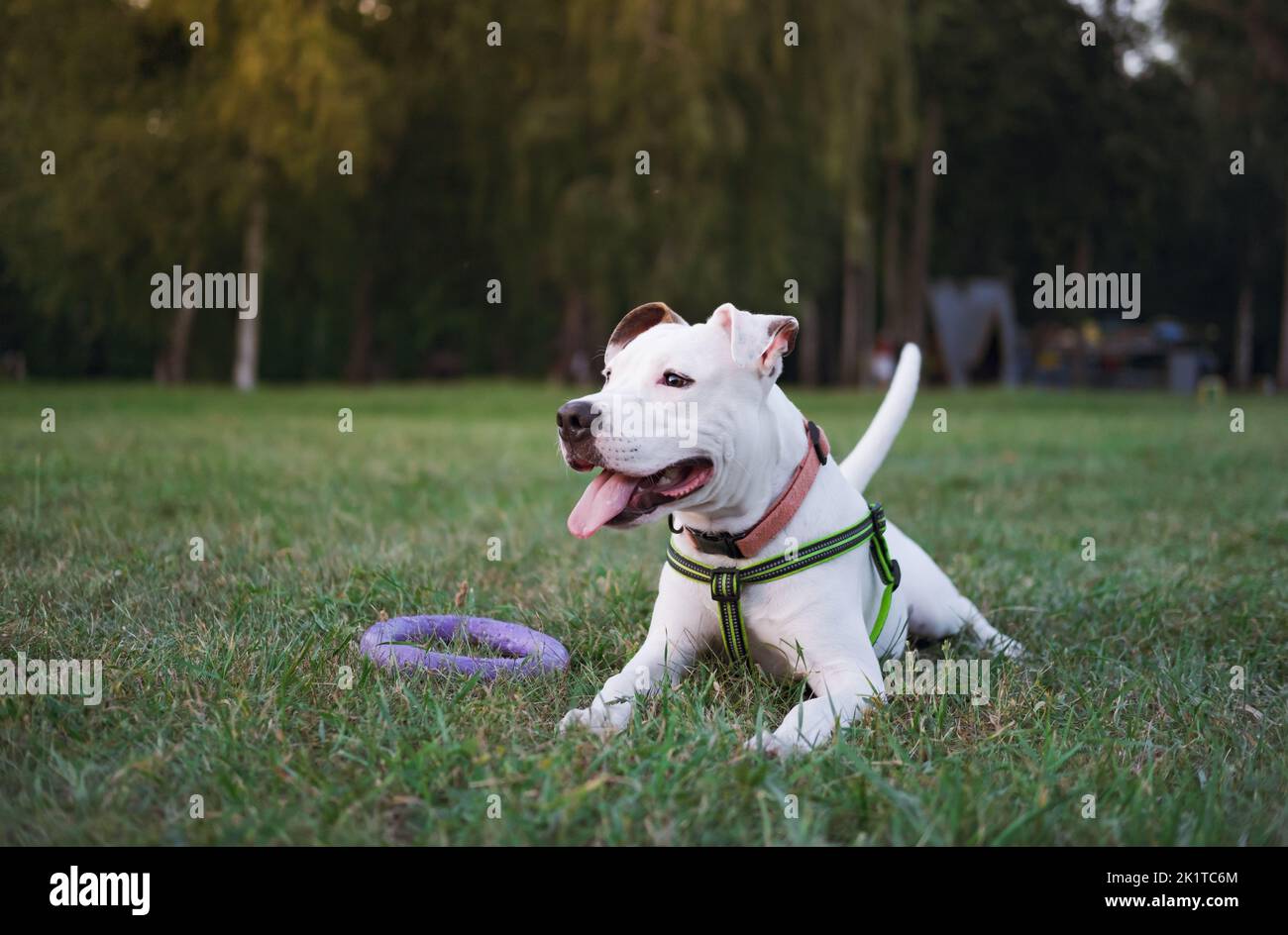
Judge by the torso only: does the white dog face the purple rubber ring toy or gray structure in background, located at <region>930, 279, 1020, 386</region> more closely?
the purple rubber ring toy

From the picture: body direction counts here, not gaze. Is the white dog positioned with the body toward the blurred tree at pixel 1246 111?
no

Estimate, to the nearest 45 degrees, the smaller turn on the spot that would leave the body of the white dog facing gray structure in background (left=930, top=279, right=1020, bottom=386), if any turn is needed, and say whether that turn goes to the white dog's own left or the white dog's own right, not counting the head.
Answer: approximately 135° to the white dog's own right

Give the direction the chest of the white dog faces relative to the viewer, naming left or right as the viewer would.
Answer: facing the viewer and to the left of the viewer

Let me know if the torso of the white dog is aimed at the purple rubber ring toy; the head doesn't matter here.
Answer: no

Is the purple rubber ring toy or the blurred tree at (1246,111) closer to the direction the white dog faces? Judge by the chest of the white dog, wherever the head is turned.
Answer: the purple rubber ring toy
